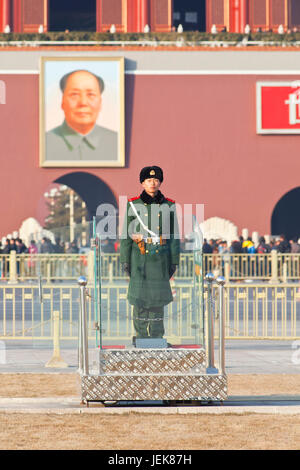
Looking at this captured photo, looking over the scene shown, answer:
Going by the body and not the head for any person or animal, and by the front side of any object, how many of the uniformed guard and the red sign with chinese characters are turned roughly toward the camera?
2

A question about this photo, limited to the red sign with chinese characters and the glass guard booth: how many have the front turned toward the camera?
2

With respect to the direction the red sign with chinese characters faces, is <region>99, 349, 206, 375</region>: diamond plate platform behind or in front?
in front

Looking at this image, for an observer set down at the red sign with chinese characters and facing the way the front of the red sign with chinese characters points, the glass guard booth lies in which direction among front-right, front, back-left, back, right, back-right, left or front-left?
front

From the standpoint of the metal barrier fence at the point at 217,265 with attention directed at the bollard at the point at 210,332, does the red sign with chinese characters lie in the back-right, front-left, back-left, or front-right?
back-left

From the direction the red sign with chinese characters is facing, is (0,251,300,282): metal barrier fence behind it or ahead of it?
ahead

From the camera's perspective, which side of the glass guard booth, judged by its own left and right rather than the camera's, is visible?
front

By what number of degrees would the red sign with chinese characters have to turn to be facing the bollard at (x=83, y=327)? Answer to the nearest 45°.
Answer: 0° — it already faces it

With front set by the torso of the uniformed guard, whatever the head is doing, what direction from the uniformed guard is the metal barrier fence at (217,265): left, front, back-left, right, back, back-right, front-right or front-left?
back

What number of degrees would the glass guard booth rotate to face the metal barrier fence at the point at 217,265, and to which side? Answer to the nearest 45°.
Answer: approximately 180°

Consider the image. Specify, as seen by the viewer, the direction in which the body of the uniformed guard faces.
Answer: toward the camera
